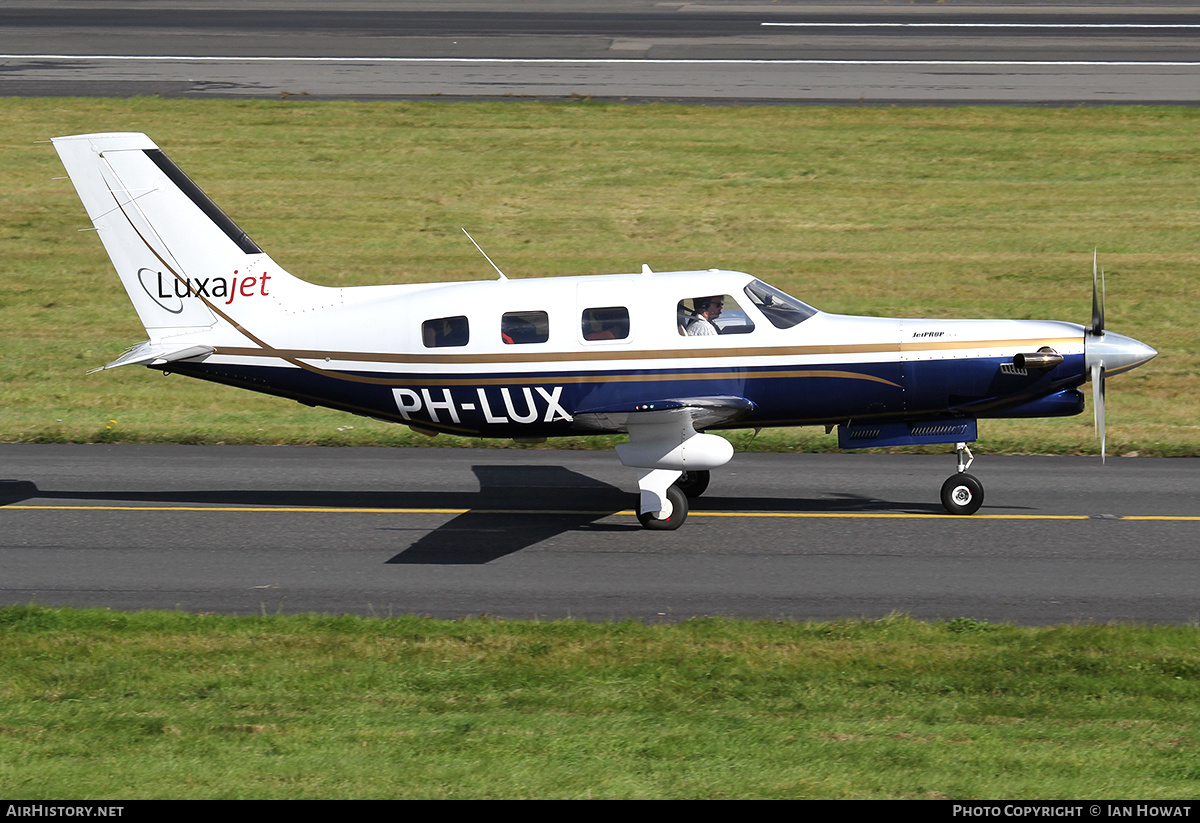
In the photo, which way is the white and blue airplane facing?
to the viewer's right
